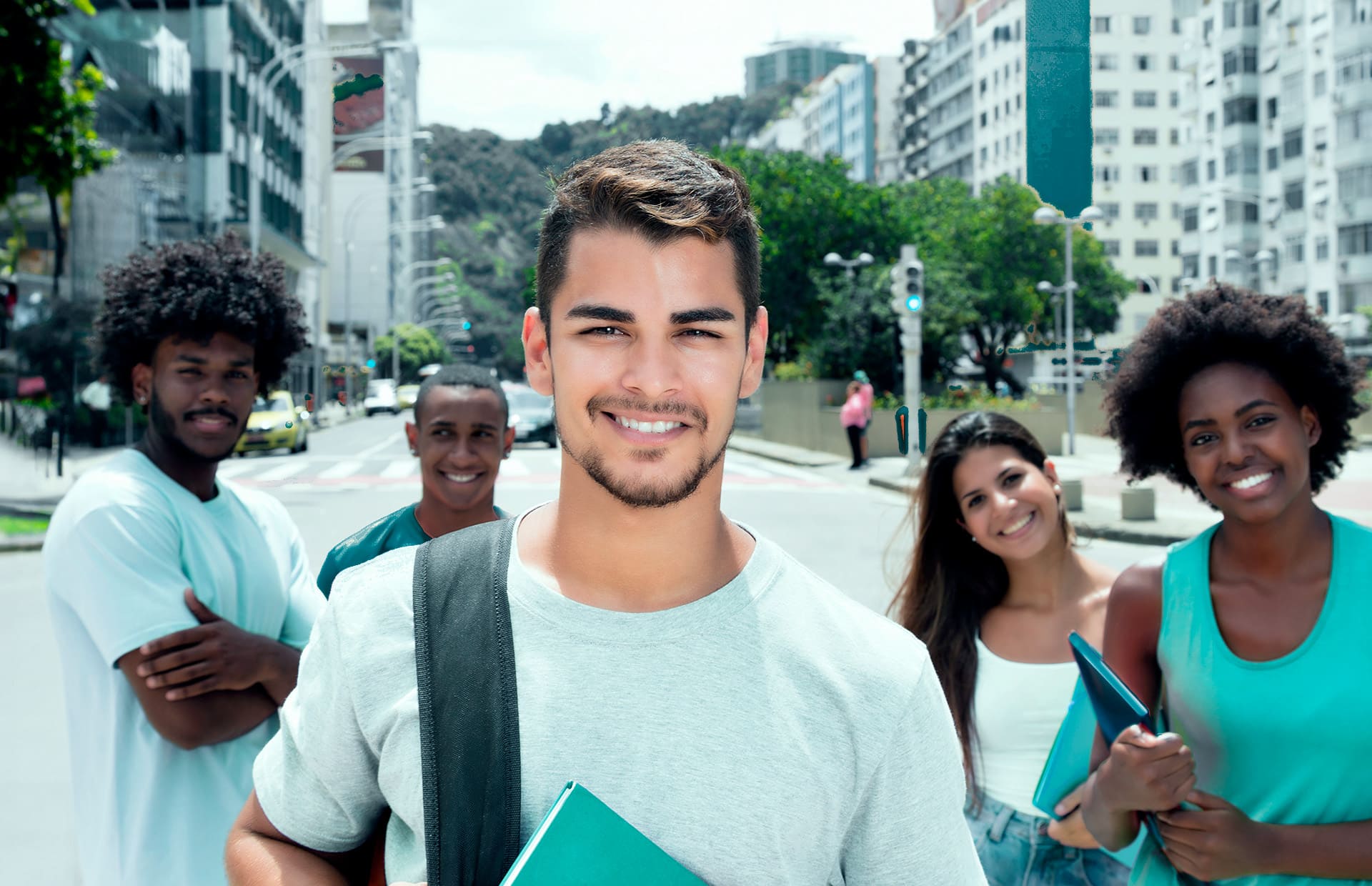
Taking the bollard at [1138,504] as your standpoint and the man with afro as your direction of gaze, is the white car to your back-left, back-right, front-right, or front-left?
back-right

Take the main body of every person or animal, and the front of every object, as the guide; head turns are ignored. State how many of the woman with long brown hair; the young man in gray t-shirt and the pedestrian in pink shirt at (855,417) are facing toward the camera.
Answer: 2

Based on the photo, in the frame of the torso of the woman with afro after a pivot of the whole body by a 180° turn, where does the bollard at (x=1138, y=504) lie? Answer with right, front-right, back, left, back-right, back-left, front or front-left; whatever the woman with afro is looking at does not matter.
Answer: front-left

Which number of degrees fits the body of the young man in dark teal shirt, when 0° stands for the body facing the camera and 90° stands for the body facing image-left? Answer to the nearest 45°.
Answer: approximately 0°

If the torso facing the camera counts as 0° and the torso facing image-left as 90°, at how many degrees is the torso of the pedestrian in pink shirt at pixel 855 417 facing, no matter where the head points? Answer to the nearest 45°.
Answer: approximately 90°
